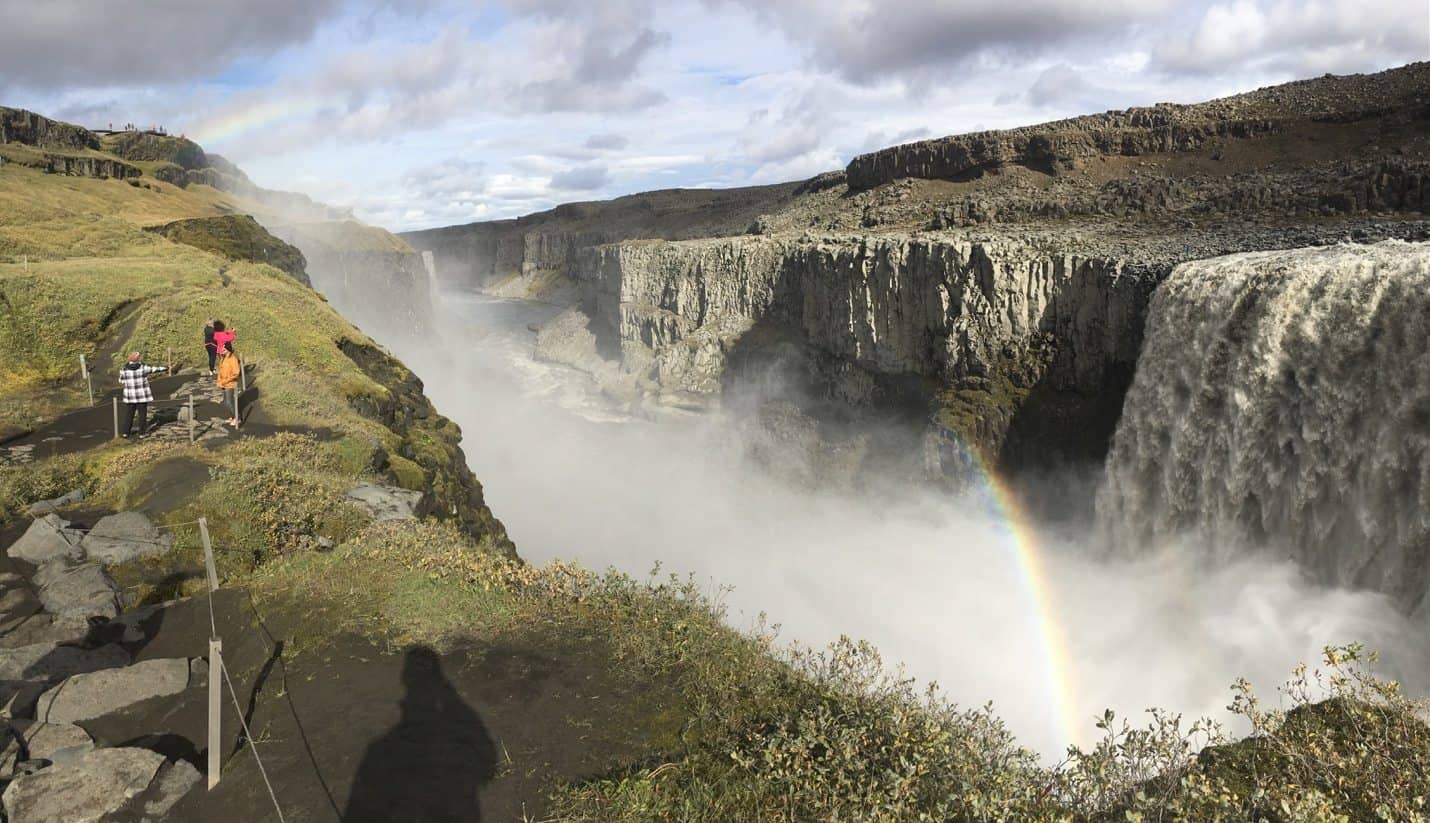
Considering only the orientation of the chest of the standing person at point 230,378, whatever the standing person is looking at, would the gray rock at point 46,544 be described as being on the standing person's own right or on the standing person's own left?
on the standing person's own left

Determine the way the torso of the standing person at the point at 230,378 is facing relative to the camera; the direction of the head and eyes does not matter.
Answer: to the viewer's left

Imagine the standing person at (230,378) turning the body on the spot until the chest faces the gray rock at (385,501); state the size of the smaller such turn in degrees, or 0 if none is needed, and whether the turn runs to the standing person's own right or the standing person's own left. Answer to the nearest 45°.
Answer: approximately 135° to the standing person's own left

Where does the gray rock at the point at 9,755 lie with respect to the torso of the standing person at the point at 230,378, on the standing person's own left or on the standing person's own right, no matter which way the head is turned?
on the standing person's own left

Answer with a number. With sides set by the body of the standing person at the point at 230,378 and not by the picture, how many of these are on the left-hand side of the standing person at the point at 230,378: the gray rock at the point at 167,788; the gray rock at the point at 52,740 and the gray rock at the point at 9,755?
3

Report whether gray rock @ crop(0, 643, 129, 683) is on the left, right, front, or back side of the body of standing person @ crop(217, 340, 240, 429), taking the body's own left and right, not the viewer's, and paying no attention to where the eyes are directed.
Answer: left
